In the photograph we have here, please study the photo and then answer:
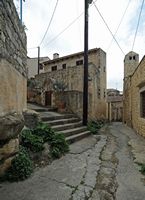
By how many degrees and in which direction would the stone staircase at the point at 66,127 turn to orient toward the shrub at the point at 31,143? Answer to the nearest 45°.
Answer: approximately 45° to its right

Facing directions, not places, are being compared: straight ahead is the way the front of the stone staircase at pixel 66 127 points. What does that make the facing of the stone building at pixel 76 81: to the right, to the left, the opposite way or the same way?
to the right

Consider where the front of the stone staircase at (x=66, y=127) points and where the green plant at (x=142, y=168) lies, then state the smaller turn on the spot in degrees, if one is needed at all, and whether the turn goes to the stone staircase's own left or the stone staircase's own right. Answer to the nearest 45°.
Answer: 0° — it already faces it

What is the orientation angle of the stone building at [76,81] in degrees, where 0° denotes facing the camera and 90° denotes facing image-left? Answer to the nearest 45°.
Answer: approximately 45°

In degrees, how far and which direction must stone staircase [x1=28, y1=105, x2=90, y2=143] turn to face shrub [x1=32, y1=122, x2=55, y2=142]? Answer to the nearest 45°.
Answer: approximately 45° to its right

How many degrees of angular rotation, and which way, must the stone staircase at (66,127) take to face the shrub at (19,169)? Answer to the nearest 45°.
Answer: approximately 45° to its right

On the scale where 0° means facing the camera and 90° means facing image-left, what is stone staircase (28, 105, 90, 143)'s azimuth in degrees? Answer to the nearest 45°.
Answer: approximately 315°

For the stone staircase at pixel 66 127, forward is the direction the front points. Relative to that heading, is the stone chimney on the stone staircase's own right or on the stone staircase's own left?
on the stone staircase's own left

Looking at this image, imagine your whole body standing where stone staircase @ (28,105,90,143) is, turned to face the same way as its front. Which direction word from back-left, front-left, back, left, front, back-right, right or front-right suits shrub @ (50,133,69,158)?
front-right
